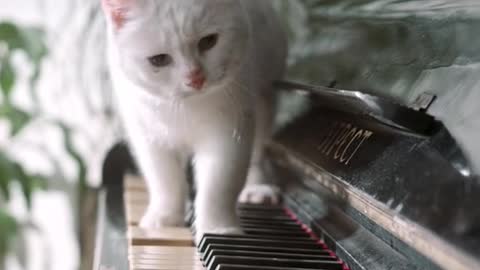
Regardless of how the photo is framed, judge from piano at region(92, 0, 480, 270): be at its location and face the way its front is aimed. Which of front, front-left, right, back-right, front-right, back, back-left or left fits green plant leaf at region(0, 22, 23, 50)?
front-right

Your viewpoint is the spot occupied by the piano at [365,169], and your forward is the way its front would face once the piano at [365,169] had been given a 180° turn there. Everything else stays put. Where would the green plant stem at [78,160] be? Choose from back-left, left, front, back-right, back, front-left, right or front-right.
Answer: back-left

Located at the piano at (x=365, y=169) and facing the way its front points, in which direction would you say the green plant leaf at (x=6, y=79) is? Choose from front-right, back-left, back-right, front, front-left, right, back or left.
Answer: front-right

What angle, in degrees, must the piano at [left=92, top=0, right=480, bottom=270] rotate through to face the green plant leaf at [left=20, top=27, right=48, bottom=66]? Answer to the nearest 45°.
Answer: approximately 45° to its right

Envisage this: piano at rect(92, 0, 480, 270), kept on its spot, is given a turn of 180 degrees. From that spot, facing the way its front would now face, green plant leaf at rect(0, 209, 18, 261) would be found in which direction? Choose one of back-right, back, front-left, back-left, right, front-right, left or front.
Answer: back-left

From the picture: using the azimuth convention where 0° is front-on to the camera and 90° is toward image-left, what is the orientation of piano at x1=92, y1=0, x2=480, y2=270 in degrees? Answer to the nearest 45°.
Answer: approximately 90°
